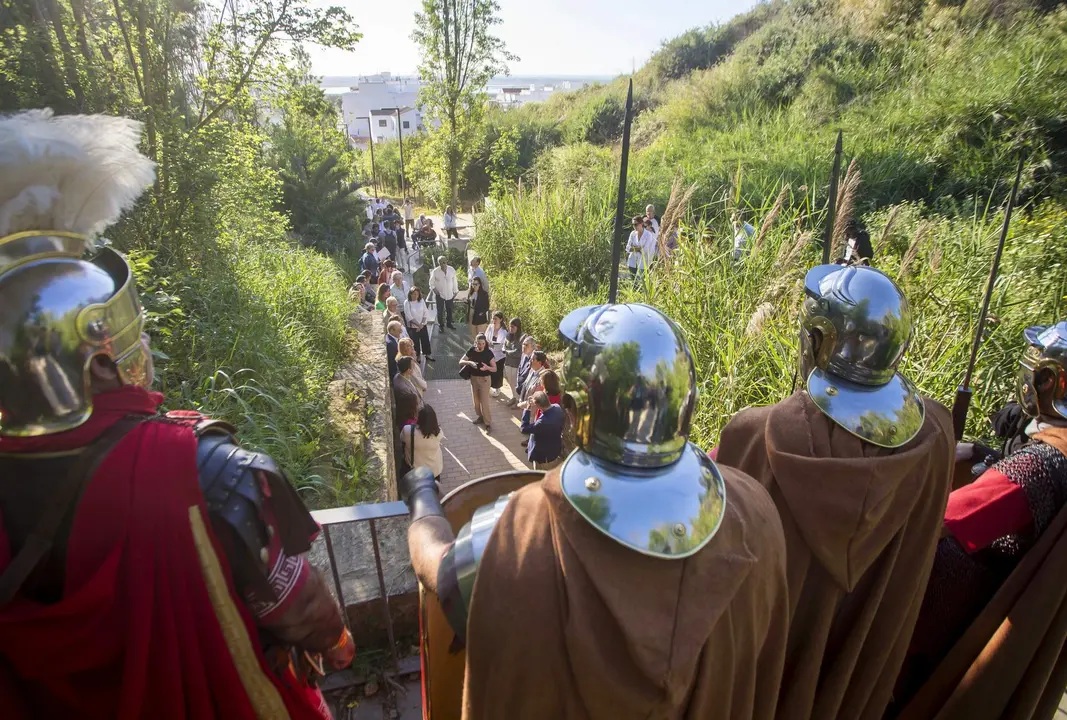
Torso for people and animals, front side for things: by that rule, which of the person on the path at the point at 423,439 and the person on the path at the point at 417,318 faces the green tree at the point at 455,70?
the person on the path at the point at 423,439

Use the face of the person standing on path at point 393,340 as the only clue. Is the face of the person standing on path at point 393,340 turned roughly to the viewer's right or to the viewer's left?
to the viewer's right

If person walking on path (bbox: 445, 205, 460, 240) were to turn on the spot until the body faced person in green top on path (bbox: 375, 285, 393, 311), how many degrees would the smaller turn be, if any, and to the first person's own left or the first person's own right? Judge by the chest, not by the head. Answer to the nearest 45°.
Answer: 0° — they already face them

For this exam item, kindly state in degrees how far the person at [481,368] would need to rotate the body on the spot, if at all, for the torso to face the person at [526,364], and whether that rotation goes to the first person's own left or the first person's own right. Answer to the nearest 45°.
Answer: approximately 45° to the first person's own left

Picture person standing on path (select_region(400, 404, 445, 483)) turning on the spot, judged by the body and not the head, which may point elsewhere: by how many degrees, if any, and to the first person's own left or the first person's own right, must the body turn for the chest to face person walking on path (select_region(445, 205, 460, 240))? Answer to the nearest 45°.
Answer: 0° — they already face them

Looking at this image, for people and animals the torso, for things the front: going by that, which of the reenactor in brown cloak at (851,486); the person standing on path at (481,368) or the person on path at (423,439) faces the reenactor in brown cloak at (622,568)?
the person standing on path at (481,368)

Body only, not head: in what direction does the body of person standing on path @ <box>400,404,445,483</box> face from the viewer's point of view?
away from the camera

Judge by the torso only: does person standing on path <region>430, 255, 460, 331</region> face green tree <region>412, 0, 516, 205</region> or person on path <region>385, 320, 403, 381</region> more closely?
the person on path

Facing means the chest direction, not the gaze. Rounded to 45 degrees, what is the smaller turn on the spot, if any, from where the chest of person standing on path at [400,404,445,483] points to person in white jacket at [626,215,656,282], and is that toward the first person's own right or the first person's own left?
approximately 45° to the first person's own right

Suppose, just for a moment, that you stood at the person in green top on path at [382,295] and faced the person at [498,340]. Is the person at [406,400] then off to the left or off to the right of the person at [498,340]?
right
